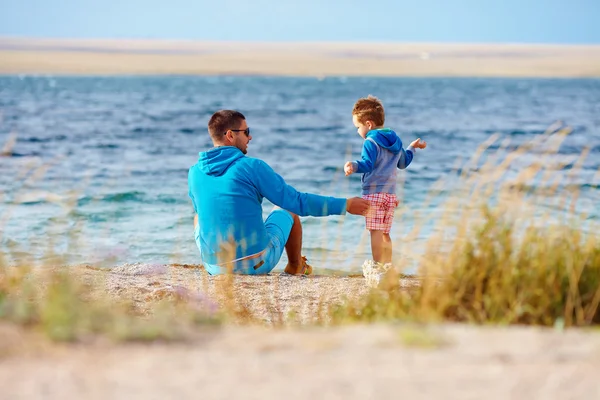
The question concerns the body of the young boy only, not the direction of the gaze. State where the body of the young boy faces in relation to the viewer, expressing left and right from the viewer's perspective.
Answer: facing away from the viewer and to the left of the viewer

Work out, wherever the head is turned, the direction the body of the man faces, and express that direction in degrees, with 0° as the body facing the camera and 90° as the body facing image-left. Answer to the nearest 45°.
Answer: approximately 225°

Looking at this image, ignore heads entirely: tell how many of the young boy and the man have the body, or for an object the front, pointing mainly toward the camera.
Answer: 0

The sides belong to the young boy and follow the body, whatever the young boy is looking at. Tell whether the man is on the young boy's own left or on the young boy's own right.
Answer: on the young boy's own left

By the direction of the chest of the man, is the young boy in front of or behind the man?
in front
